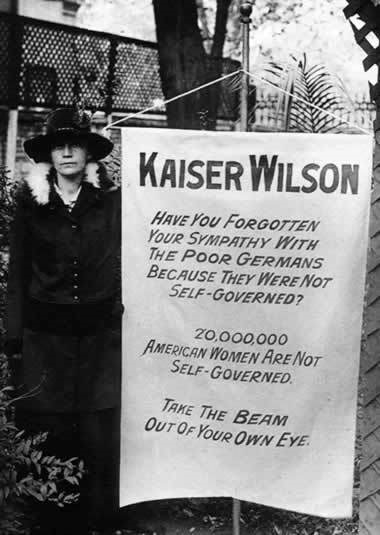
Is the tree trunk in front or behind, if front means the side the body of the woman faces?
behind

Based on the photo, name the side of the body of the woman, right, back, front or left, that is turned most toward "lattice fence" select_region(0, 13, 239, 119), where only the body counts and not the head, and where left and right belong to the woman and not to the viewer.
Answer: back

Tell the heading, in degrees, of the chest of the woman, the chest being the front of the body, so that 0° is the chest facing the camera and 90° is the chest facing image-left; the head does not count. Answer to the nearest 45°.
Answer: approximately 0°

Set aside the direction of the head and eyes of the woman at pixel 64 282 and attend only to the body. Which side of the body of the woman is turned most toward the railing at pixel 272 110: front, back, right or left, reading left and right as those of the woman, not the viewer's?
back
